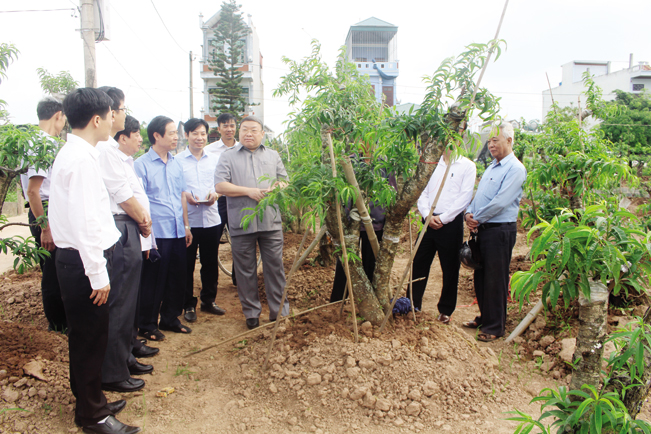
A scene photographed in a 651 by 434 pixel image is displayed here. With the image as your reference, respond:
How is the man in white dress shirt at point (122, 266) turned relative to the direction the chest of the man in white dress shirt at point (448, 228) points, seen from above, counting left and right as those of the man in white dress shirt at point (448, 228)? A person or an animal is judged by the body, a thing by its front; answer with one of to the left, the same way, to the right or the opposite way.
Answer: the opposite way

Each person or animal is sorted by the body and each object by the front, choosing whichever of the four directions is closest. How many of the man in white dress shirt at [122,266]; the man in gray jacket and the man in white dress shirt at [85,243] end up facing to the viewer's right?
2

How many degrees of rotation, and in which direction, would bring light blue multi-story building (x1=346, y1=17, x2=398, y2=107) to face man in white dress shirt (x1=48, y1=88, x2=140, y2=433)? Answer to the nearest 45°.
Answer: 0° — it already faces them

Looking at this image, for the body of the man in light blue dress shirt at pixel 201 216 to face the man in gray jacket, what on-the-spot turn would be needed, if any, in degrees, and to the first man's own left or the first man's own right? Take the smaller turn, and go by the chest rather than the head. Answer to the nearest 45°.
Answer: approximately 45° to the first man's own left

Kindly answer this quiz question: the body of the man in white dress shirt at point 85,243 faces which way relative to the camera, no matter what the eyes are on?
to the viewer's right

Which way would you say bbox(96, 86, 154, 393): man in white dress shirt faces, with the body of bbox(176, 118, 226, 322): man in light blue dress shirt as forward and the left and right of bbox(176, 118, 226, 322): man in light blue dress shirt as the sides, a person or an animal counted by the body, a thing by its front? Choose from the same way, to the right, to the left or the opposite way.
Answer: to the left

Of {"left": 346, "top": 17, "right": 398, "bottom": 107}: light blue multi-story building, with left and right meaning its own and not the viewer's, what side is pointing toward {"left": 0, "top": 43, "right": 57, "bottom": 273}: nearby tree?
front

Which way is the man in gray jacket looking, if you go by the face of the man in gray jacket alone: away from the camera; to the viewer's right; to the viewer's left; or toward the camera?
toward the camera

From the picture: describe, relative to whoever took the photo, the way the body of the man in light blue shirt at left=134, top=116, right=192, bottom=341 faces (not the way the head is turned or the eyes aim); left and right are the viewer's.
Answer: facing the viewer and to the right of the viewer

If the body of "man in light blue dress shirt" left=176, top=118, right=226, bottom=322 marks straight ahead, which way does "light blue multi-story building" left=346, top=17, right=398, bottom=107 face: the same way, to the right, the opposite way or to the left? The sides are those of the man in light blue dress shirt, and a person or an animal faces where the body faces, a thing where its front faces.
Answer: the same way

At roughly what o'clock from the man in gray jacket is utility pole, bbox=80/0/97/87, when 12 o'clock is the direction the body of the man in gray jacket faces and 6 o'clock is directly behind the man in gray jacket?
The utility pole is roughly at 5 o'clock from the man in gray jacket.

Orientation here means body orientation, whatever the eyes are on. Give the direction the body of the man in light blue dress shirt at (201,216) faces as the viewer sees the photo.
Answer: toward the camera

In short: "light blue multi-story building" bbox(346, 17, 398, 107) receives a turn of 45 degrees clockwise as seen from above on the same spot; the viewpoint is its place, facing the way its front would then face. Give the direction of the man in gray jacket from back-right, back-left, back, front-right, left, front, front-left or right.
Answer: front-left

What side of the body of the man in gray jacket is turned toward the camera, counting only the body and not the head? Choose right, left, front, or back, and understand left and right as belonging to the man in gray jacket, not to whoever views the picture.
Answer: front
